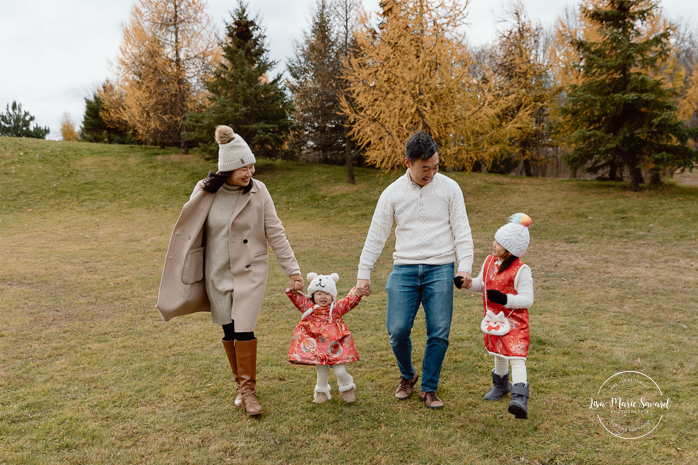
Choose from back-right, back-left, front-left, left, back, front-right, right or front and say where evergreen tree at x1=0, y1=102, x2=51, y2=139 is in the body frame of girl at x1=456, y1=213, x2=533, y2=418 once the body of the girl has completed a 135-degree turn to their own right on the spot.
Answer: front-left

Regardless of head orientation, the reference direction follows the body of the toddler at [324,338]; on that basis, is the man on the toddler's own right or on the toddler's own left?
on the toddler's own left

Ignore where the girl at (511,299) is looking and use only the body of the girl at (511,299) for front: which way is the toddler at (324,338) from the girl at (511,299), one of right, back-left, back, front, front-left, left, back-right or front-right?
front-right

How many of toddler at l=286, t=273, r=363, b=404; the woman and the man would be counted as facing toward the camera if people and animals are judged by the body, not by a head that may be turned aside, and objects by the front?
3

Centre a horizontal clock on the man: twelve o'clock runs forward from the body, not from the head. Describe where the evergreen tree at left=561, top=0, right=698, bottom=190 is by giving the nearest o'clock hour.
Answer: The evergreen tree is roughly at 7 o'clock from the man.

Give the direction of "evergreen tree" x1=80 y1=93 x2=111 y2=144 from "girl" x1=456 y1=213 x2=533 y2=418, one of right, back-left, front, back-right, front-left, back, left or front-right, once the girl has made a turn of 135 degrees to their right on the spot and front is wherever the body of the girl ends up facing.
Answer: front-left

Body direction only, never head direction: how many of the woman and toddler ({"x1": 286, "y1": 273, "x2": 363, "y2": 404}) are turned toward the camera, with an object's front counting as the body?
2

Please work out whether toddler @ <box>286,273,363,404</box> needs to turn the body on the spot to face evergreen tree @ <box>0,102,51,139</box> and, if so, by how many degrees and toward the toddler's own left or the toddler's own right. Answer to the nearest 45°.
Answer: approximately 135° to the toddler's own right

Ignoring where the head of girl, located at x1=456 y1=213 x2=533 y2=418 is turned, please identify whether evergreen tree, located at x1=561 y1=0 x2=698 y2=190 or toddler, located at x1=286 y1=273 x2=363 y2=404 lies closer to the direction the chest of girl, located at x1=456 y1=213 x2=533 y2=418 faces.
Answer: the toddler

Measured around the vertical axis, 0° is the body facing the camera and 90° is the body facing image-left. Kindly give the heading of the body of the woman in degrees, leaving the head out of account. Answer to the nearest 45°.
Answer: approximately 0°

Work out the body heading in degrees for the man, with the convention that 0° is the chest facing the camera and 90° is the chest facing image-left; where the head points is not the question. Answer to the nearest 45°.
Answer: approximately 0°
